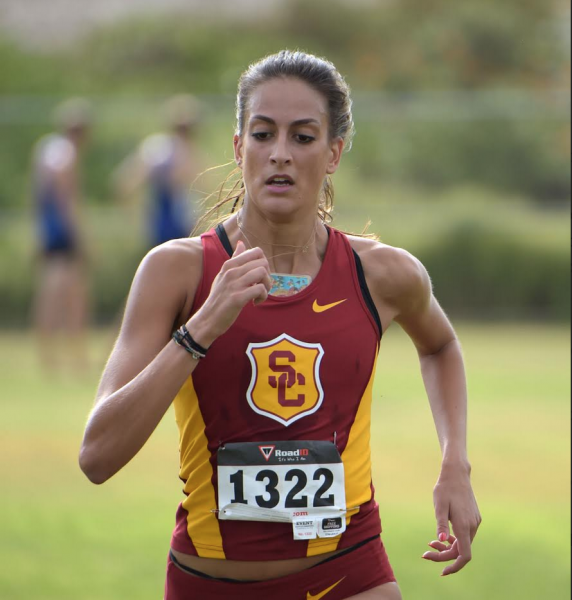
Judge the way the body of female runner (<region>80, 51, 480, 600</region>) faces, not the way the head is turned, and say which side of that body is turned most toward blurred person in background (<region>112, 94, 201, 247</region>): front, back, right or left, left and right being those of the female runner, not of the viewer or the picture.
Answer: back

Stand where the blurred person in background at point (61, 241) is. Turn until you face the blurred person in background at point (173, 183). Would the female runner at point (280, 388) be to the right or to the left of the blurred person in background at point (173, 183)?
right

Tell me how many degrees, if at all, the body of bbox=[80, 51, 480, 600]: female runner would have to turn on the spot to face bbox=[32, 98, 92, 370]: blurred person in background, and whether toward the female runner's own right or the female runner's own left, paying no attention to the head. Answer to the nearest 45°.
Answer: approximately 180°
